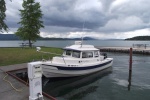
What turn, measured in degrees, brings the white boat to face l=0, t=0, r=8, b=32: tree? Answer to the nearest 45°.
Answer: approximately 45° to its right

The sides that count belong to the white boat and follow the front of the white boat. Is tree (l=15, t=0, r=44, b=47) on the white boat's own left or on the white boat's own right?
on the white boat's own right

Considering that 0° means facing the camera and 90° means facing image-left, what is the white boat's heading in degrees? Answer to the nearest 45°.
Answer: approximately 45°
